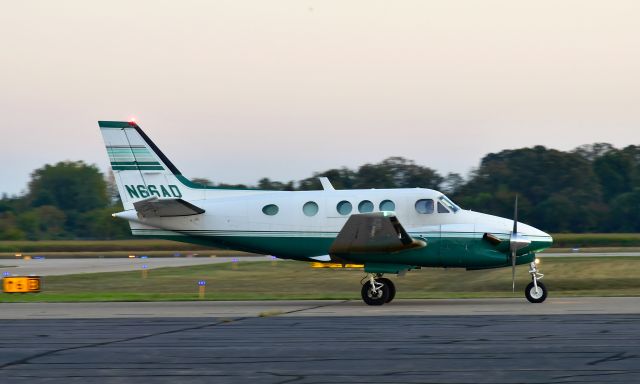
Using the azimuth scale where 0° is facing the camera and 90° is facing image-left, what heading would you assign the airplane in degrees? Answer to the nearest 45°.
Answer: approximately 270°
